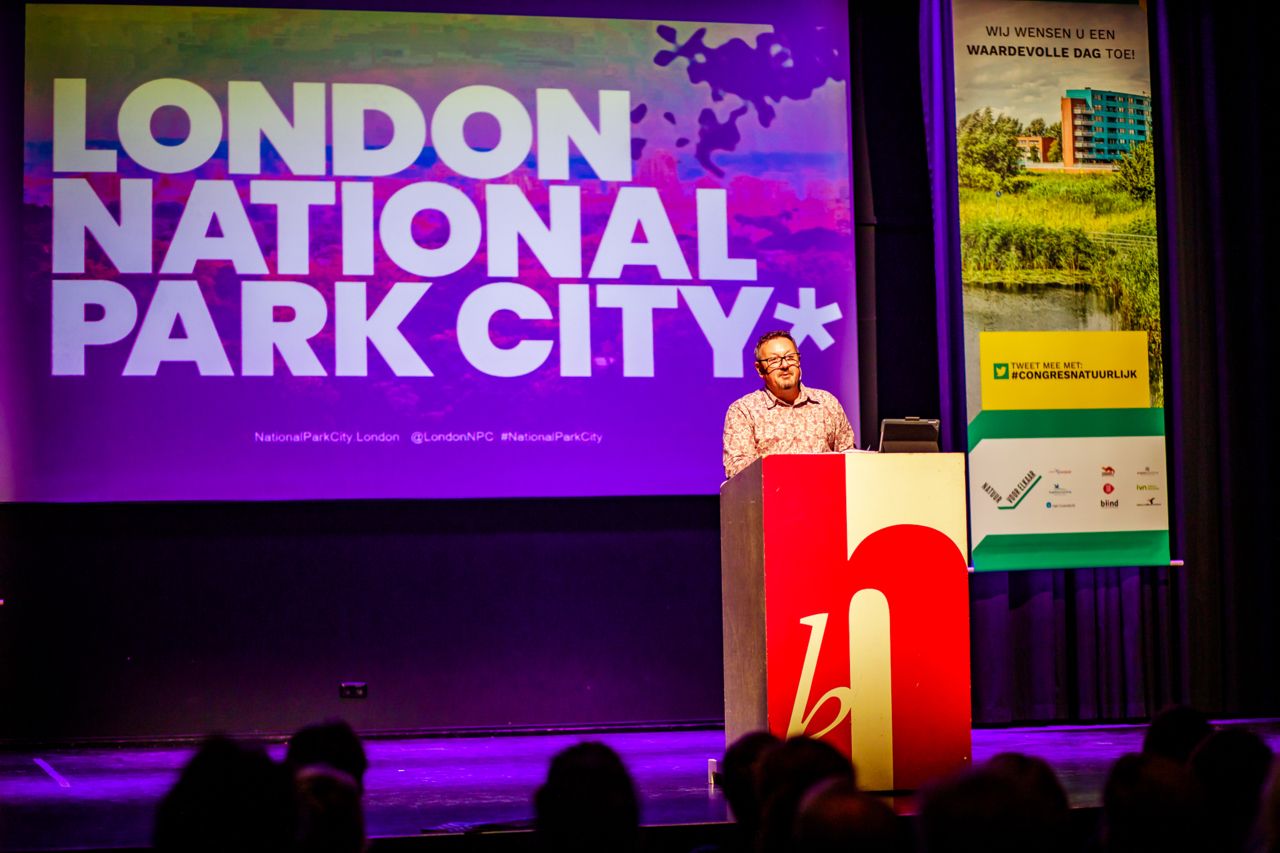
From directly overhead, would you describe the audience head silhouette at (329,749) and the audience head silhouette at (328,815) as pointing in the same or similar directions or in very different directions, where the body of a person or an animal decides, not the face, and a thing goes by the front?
same or similar directions

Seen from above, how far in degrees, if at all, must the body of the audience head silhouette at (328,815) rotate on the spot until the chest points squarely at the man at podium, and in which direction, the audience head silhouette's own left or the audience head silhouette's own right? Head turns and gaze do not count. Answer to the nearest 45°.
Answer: approximately 45° to the audience head silhouette's own right

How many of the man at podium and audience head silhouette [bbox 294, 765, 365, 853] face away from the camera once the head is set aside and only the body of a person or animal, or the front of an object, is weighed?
1

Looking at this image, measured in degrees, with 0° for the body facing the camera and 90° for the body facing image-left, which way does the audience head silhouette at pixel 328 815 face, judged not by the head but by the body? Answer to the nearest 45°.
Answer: approximately 180°

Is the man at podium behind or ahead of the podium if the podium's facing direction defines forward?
behind

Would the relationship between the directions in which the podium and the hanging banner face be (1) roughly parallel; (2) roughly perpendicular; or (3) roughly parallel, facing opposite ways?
roughly parallel

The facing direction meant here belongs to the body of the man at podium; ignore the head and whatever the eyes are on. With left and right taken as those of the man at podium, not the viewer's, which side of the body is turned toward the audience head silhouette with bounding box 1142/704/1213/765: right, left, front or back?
front

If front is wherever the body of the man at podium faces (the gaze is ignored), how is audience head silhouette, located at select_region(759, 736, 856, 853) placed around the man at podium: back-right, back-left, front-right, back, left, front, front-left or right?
front

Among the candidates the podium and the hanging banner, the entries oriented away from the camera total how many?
0

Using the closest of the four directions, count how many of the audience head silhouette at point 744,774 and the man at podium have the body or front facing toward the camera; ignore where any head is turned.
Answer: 1

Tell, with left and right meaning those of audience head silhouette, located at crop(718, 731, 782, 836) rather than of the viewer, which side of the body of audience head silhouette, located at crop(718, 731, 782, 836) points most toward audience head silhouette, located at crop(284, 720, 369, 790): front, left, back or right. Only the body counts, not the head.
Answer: left

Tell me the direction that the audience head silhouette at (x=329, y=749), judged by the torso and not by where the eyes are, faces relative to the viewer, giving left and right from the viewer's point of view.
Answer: facing away from the viewer

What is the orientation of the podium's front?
toward the camera

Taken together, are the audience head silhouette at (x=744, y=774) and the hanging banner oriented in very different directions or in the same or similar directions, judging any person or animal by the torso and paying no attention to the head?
very different directions

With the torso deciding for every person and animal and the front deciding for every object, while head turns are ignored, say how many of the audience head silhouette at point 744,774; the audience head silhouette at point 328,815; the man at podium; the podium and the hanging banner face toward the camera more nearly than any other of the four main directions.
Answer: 3

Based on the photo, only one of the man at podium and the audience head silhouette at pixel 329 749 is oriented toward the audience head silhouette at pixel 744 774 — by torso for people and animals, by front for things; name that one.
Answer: the man at podium

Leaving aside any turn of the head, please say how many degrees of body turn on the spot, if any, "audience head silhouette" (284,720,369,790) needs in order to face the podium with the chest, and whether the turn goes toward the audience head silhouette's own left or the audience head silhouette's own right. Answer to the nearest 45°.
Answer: approximately 45° to the audience head silhouette's own right

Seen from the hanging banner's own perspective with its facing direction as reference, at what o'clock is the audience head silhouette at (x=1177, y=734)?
The audience head silhouette is roughly at 12 o'clock from the hanging banner.

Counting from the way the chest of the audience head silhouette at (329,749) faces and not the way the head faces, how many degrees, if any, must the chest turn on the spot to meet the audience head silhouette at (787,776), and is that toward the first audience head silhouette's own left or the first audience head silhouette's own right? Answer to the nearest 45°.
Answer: approximately 135° to the first audience head silhouette's own right

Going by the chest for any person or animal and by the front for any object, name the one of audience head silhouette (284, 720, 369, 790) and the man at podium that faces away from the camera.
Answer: the audience head silhouette

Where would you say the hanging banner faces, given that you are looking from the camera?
facing the viewer
